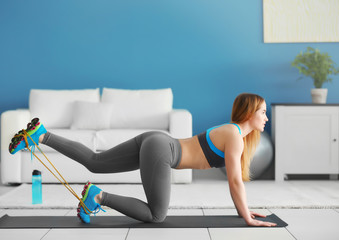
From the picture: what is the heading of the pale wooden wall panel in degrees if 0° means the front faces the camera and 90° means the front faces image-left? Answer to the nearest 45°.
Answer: approximately 0°

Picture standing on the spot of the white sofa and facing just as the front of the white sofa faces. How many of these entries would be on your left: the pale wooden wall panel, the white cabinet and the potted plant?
3

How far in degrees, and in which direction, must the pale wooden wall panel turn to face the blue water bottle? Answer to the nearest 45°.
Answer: approximately 45° to its right

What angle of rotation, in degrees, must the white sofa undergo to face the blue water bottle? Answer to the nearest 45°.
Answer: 0° — it already faces it

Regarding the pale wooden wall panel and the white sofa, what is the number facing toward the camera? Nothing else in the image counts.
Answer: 2

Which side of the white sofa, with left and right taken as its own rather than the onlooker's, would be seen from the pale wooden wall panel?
left

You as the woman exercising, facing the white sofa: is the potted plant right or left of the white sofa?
right
